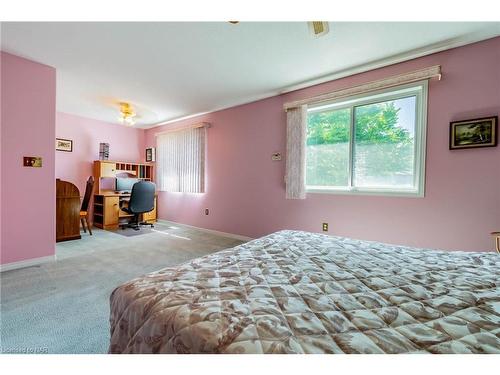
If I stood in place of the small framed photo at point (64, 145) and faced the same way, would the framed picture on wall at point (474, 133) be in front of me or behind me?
in front

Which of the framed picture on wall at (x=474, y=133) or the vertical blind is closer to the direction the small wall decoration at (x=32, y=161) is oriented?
the framed picture on wall

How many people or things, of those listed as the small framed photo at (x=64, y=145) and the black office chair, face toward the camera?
1

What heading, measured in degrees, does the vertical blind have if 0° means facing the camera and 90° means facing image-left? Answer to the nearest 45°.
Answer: approximately 45°

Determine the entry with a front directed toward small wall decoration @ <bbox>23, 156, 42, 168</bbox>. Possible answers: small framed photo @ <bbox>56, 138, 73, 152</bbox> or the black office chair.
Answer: the small framed photo

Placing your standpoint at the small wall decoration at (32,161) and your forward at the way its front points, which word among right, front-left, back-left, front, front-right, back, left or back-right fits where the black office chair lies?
back-left

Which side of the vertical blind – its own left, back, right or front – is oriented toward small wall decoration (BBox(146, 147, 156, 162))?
right

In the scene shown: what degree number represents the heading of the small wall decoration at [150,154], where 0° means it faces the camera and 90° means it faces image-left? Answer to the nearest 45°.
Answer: approximately 45°
